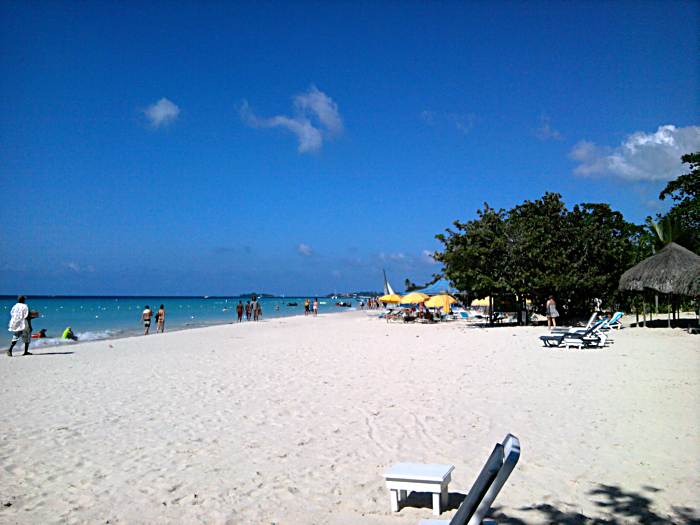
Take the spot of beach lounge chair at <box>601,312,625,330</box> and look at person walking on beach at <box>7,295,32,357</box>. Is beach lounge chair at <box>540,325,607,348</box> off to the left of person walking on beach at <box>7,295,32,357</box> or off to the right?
left

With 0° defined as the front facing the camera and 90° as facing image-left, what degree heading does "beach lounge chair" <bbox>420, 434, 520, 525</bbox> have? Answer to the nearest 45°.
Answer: approximately 90°

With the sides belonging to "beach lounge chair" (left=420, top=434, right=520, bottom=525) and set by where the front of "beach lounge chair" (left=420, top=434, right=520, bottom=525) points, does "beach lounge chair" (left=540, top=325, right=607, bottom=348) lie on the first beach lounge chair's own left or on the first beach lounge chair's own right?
on the first beach lounge chair's own right

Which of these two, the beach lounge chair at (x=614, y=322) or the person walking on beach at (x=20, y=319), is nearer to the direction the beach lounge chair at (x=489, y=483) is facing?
the person walking on beach
